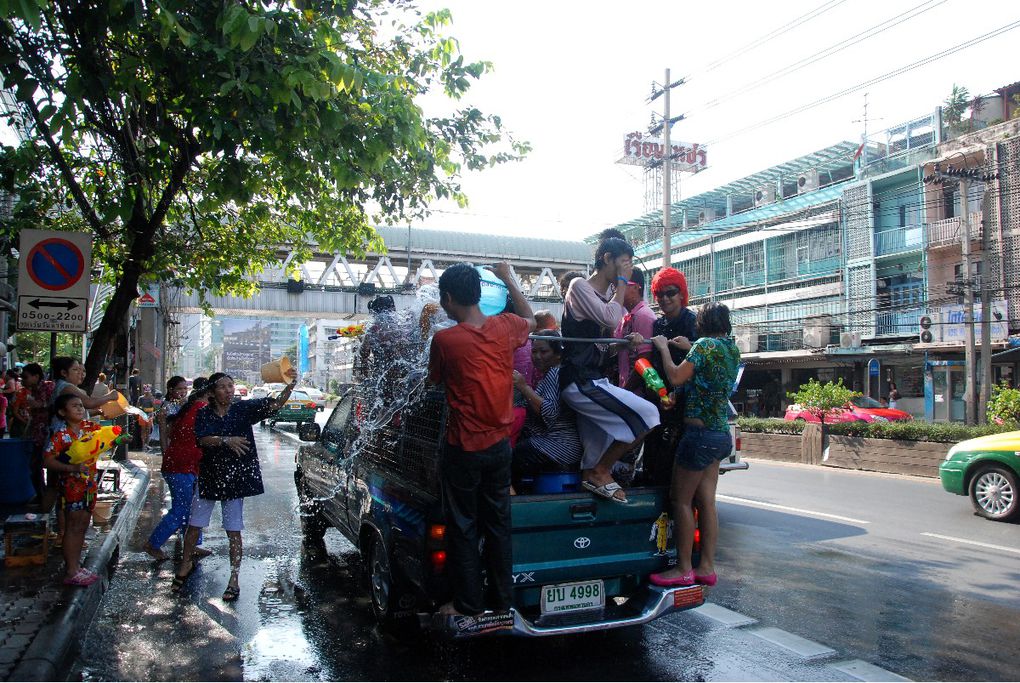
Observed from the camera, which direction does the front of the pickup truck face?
facing away from the viewer and to the left of the viewer

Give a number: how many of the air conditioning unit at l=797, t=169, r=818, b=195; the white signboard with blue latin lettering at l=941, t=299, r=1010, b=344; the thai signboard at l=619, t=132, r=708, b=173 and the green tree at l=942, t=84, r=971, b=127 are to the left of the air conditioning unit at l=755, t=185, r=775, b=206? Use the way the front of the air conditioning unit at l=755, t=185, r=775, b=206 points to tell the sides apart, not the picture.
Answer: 3

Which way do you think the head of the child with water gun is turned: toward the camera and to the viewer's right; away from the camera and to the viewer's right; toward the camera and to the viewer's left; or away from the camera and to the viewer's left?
toward the camera and to the viewer's right

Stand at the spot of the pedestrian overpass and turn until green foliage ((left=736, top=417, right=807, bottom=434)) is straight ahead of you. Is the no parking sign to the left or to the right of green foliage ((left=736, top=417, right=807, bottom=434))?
right

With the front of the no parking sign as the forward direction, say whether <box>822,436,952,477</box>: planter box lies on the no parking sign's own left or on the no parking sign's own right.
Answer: on the no parking sign's own left

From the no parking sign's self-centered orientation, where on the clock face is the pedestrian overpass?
The pedestrian overpass is roughly at 7 o'clock from the no parking sign.

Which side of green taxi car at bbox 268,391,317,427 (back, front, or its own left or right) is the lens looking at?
back

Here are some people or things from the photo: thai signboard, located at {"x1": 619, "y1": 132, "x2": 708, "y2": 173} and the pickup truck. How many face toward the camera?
1

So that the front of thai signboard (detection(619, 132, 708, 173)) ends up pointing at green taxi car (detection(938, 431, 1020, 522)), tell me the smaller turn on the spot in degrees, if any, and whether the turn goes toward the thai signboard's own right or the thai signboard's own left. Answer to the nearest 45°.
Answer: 0° — it already faces it

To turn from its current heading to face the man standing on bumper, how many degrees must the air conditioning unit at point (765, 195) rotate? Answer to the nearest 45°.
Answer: approximately 45° to its left

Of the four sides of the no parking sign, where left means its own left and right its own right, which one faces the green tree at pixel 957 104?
left

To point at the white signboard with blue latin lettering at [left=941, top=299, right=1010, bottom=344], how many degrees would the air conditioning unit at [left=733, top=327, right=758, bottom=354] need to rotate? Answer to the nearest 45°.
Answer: approximately 90° to its left

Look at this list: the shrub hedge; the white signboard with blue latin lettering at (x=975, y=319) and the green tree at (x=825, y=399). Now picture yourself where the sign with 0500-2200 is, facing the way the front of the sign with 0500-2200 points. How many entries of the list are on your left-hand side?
3

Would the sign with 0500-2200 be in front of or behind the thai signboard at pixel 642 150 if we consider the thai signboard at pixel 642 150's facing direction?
in front
